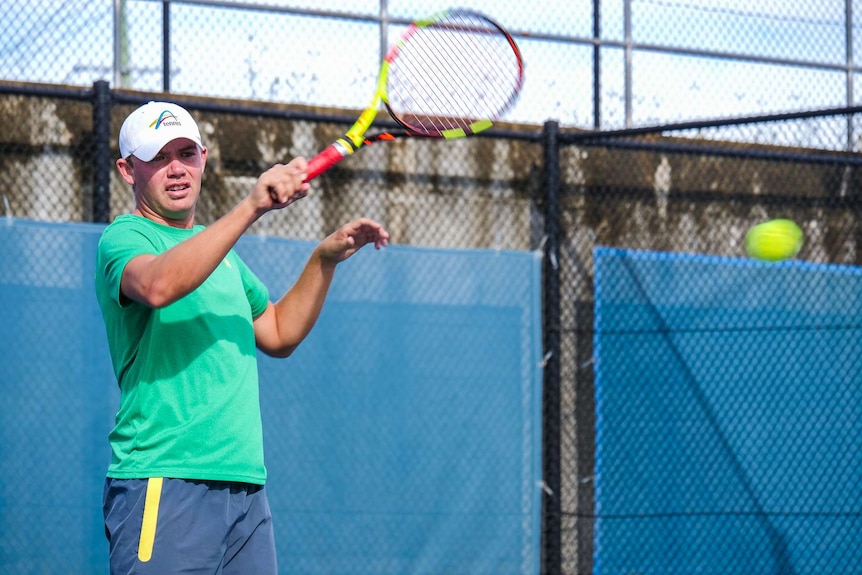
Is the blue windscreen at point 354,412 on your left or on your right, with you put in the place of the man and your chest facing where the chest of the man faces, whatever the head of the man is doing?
on your left

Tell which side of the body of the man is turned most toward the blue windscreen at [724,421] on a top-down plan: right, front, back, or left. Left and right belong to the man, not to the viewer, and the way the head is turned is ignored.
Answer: left

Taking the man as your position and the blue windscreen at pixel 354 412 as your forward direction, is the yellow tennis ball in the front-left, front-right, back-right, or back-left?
front-right

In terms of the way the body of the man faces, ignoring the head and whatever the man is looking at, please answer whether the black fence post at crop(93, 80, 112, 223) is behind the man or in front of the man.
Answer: behind

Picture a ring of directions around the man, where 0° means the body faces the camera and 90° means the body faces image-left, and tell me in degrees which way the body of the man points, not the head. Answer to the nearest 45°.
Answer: approximately 315°

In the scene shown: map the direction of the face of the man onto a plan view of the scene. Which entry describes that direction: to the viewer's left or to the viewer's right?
to the viewer's right
